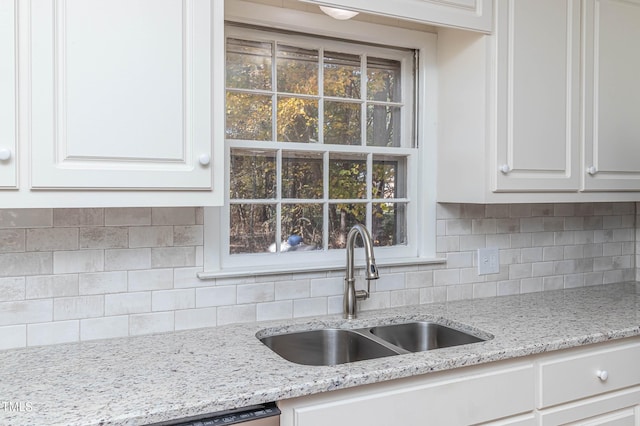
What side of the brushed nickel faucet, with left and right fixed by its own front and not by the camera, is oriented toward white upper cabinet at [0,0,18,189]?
right

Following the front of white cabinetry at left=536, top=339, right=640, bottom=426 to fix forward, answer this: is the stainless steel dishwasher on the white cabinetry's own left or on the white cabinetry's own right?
on the white cabinetry's own right

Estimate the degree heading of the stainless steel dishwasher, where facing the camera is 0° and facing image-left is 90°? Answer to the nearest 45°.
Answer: approximately 315°

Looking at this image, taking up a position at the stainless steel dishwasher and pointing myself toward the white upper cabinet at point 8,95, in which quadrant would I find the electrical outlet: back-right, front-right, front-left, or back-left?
back-right

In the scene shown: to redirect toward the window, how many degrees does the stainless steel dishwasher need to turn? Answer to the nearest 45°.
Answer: approximately 135° to its left

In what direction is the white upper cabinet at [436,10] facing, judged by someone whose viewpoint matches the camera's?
facing the viewer and to the right of the viewer

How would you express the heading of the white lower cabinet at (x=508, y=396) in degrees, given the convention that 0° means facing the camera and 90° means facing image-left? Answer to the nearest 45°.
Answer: approximately 315°

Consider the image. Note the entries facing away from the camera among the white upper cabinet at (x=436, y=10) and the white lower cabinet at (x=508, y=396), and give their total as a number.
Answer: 0

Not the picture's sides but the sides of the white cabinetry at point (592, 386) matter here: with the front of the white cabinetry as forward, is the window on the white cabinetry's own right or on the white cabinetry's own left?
on the white cabinetry's own right
